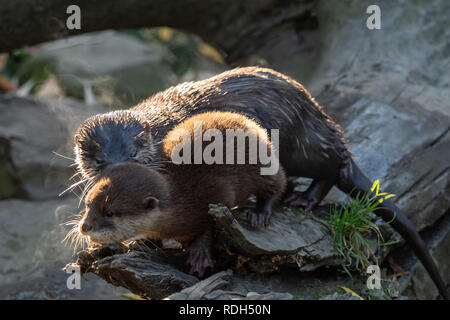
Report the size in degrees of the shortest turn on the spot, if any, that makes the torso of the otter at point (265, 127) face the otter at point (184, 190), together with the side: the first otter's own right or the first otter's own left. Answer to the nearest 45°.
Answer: approximately 45° to the first otter's own left

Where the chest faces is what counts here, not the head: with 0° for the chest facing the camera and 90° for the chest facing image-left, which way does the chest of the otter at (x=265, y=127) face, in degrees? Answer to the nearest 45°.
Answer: approximately 90°

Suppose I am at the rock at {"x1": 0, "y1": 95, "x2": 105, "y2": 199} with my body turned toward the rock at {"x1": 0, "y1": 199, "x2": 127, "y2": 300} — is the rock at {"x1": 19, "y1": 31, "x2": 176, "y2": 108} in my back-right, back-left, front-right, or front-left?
back-left

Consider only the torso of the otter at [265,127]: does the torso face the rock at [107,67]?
no

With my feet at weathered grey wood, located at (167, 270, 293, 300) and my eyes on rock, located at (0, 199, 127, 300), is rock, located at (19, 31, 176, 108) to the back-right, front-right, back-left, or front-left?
front-right

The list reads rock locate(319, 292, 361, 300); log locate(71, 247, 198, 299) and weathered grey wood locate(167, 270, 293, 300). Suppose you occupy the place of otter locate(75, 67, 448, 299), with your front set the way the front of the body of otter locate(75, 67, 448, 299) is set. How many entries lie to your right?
0

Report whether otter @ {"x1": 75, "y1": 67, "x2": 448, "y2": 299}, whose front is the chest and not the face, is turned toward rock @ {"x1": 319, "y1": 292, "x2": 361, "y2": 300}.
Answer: no

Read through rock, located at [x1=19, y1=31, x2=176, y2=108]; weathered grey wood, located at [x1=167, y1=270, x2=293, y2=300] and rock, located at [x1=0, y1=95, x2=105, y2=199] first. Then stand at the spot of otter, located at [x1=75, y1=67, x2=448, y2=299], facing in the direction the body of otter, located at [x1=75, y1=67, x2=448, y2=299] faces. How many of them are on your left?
1

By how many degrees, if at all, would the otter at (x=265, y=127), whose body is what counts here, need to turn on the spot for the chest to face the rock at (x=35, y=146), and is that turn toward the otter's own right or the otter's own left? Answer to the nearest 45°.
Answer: approximately 45° to the otter's own right

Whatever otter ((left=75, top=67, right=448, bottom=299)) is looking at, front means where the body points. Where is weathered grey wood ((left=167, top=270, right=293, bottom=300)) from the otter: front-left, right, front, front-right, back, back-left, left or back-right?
left

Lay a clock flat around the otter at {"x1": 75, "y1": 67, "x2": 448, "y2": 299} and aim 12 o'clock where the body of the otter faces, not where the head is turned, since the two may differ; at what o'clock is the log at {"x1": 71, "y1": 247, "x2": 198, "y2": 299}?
The log is roughly at 10 o'clock from the otter.
